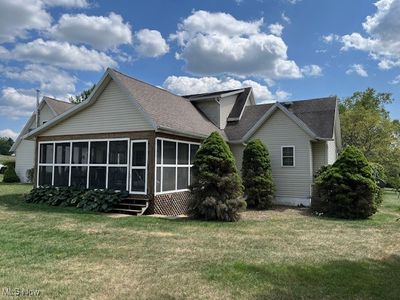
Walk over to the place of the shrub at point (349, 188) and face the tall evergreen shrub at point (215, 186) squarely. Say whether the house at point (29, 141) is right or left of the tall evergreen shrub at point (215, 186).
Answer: right

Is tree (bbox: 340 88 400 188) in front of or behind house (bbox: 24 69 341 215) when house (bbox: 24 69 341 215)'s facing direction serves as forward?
behind

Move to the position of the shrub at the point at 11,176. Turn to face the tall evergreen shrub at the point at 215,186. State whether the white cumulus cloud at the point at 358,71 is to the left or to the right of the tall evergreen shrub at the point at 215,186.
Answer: left

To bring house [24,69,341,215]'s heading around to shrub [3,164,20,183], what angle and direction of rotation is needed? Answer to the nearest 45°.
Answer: approximately 90° to its right
